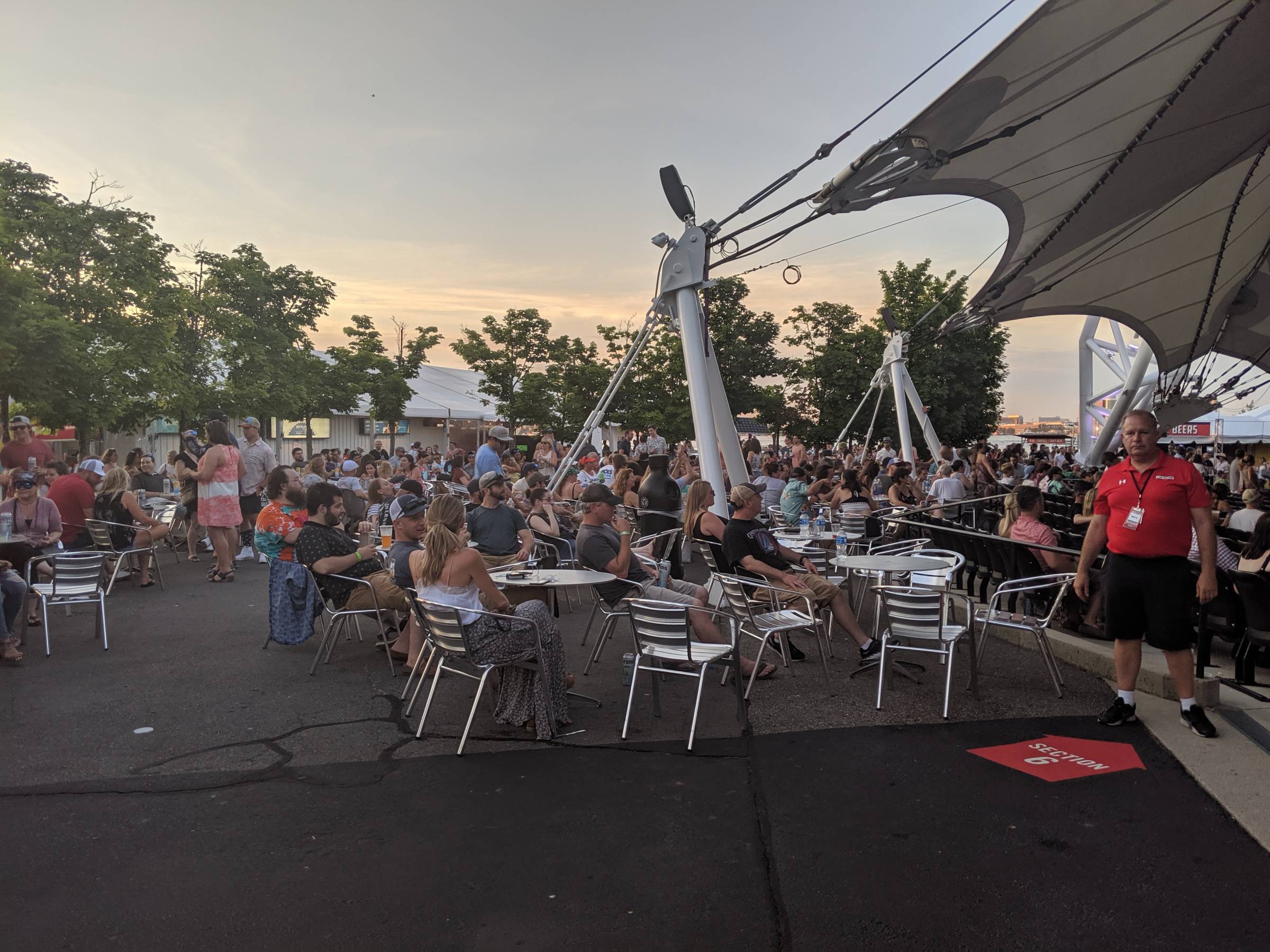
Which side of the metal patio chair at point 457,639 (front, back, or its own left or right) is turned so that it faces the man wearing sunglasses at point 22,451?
left

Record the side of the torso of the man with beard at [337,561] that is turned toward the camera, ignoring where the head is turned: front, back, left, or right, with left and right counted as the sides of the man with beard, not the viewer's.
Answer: right

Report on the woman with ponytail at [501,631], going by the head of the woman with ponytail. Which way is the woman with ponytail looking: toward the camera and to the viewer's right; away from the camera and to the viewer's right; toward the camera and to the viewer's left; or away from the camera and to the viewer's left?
away from the camera and to the viewer's right

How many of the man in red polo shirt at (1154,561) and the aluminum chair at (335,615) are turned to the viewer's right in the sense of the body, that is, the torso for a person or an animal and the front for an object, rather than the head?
1

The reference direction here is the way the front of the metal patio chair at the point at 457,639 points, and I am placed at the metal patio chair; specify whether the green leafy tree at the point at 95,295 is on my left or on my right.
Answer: on my left

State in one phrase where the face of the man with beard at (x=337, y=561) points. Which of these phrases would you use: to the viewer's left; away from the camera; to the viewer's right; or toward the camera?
to the viewer's right

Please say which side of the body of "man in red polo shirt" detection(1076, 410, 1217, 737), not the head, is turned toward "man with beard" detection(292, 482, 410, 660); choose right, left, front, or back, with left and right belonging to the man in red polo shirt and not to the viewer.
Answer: right

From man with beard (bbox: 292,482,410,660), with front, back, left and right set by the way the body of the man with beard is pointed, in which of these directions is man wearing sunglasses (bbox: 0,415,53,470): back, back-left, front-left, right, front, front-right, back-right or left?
back-left

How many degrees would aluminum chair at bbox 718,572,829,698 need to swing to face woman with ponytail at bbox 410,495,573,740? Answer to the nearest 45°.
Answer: approximately 180°

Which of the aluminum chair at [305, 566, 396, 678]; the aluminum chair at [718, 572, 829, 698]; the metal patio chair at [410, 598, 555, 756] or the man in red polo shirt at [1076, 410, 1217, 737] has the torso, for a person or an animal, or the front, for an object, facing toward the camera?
the man in red polo shirt

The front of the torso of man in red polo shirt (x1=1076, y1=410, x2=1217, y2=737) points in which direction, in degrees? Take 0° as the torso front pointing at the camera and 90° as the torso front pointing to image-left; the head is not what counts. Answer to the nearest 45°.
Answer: approximately 0°

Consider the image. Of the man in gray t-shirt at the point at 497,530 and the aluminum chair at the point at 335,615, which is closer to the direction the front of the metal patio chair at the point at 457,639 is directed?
the man in gray t-shirt
